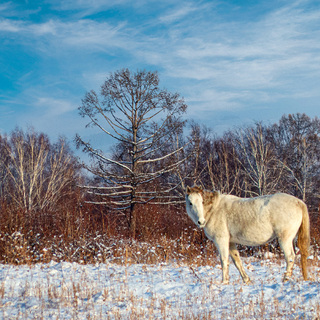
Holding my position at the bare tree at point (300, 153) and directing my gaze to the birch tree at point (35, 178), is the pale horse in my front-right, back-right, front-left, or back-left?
front-left

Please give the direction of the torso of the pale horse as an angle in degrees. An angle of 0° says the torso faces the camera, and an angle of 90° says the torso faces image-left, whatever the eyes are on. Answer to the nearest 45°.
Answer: approximately 90°

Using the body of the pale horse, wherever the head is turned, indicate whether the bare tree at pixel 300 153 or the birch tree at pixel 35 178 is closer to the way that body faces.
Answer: the birch tree

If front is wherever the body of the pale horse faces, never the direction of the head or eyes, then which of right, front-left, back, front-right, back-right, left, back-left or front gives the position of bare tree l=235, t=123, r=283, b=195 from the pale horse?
right

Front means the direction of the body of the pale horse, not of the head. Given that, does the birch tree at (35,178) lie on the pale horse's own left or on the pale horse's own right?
on the pale horse's own right

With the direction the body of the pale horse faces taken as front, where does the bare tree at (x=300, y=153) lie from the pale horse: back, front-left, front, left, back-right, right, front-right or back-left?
right

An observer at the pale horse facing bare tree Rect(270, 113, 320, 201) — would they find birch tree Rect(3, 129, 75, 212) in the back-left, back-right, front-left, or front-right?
front-left
